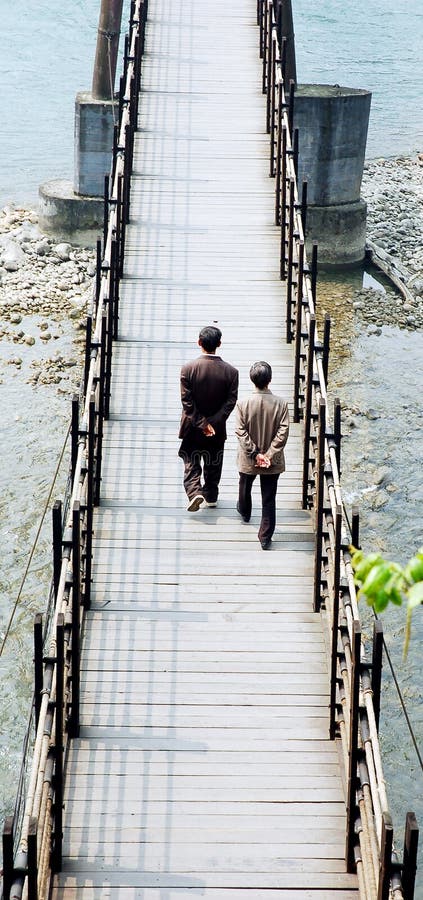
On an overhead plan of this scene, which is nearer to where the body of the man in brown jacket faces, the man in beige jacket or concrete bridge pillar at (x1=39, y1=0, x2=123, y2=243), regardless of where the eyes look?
the concrete bridge pillar

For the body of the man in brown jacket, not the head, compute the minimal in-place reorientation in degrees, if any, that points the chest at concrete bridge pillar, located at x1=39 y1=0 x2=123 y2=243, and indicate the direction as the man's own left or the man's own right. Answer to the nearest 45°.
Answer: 0° — they already face it

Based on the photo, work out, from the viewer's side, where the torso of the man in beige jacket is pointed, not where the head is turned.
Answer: away from the camera

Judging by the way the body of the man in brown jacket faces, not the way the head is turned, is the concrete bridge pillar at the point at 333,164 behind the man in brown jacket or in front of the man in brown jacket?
in front

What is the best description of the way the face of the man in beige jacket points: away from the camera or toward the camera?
away from the camera

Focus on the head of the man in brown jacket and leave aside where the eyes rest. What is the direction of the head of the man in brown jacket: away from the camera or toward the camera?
away from the camera

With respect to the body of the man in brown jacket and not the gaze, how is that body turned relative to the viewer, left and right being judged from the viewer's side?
facing away from the viewer

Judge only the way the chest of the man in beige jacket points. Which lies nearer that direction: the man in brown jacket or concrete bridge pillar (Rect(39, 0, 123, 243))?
the concrete bridge pillar

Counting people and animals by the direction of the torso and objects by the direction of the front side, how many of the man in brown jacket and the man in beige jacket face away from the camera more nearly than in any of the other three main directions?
2
